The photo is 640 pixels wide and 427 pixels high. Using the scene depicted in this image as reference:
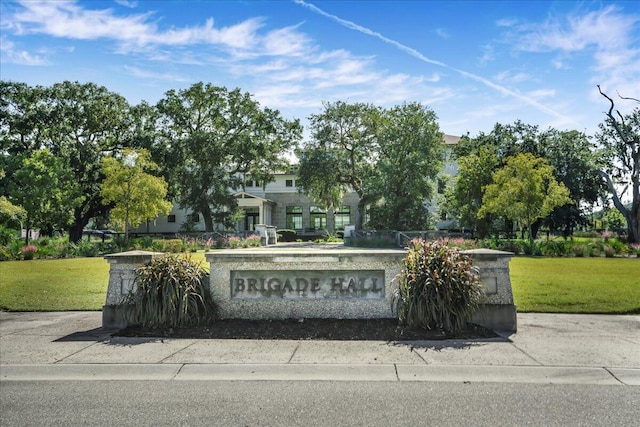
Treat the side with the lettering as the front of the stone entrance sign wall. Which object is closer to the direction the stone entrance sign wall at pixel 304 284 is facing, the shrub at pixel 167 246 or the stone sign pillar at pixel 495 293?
the stone sign pillar

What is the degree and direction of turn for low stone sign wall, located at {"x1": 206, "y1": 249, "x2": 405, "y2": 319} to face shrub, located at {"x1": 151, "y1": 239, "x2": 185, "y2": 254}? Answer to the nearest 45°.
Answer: approximately 180°

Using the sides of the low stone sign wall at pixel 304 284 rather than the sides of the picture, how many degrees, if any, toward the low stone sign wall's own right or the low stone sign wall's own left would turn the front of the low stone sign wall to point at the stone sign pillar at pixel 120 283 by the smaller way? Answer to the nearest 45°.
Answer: approximately 90° to the low stone sign wall's own right

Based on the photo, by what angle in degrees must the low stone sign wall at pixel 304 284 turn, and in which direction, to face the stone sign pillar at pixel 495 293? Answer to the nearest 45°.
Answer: approximately 90° to its left

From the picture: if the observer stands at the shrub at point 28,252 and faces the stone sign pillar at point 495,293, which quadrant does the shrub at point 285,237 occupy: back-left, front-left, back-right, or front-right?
back-left

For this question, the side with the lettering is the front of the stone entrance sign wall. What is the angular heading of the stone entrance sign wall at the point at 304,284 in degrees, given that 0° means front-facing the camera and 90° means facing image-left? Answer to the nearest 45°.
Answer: approximately 0°

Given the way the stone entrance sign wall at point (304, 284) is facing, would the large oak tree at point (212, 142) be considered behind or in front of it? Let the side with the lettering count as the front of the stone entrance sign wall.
behind

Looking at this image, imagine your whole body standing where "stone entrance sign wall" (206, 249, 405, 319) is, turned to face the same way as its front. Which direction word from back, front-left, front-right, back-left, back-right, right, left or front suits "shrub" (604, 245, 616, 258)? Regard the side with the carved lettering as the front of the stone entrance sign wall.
back-left

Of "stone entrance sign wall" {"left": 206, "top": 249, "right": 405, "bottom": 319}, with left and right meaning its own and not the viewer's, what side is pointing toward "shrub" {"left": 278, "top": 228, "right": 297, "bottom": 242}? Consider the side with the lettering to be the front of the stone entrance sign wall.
back

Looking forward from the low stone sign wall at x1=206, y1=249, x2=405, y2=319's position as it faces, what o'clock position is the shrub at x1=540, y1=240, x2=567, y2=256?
The shrub is roughly at 7 o'clock from the low stone sign wall.

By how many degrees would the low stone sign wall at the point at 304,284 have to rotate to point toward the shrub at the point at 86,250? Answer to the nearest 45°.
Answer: approximately 135° to its right

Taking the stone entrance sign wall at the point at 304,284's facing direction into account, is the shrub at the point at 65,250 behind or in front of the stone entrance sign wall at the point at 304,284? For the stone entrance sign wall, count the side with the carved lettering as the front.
behind

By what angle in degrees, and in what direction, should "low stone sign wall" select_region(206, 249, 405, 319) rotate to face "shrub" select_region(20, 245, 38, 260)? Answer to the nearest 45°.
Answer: approximately 135° to its right

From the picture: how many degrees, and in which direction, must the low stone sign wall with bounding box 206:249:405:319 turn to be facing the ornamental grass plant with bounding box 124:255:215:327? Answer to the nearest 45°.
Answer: approximately 90° to its right
